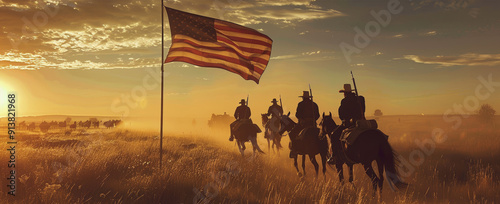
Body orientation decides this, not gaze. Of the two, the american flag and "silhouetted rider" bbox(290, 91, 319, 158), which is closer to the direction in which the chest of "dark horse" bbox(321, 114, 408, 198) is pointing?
the silhouetted rider

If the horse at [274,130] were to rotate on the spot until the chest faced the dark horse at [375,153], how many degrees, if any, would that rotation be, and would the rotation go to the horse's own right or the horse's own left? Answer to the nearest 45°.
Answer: approximately 135° to the horse's own left

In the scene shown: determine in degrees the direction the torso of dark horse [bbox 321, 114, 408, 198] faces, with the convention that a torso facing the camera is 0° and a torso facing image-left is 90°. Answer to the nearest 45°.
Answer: approximately 135°

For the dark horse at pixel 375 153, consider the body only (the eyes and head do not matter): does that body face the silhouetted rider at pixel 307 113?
yes

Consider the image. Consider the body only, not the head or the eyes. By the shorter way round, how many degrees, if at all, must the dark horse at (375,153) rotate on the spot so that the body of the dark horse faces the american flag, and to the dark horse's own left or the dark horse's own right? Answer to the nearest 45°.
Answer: approximately 45° to the dark horse's own left

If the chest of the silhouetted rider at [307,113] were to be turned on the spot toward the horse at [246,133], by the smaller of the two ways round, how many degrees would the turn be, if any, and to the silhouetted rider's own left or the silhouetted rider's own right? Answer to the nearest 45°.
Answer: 0° — they already face it

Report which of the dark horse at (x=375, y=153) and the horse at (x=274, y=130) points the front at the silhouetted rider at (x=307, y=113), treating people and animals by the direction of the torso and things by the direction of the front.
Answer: the dark horse

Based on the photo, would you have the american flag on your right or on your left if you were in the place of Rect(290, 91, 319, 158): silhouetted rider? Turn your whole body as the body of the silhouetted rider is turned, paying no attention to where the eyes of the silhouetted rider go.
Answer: on your left

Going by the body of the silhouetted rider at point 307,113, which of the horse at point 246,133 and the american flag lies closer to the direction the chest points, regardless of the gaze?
the horse

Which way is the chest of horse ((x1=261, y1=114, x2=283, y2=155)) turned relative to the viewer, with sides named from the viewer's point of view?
facing away from the viewer and to the left of the viewer

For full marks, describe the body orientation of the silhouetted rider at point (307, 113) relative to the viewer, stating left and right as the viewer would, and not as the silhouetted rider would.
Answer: facing away from the viewer and to the left of the viewer

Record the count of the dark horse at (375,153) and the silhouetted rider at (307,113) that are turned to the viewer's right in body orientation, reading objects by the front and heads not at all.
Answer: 0

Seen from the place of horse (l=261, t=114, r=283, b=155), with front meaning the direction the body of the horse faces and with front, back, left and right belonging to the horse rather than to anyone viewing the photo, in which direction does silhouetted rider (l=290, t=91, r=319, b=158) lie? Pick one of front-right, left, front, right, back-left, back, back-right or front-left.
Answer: back-left

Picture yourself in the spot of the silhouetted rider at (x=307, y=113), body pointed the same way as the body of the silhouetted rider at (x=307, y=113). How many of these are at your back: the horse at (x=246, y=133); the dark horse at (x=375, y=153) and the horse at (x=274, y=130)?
1

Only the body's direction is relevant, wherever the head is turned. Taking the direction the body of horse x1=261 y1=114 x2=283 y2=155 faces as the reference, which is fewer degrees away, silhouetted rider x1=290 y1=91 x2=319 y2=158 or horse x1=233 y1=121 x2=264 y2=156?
the horse
